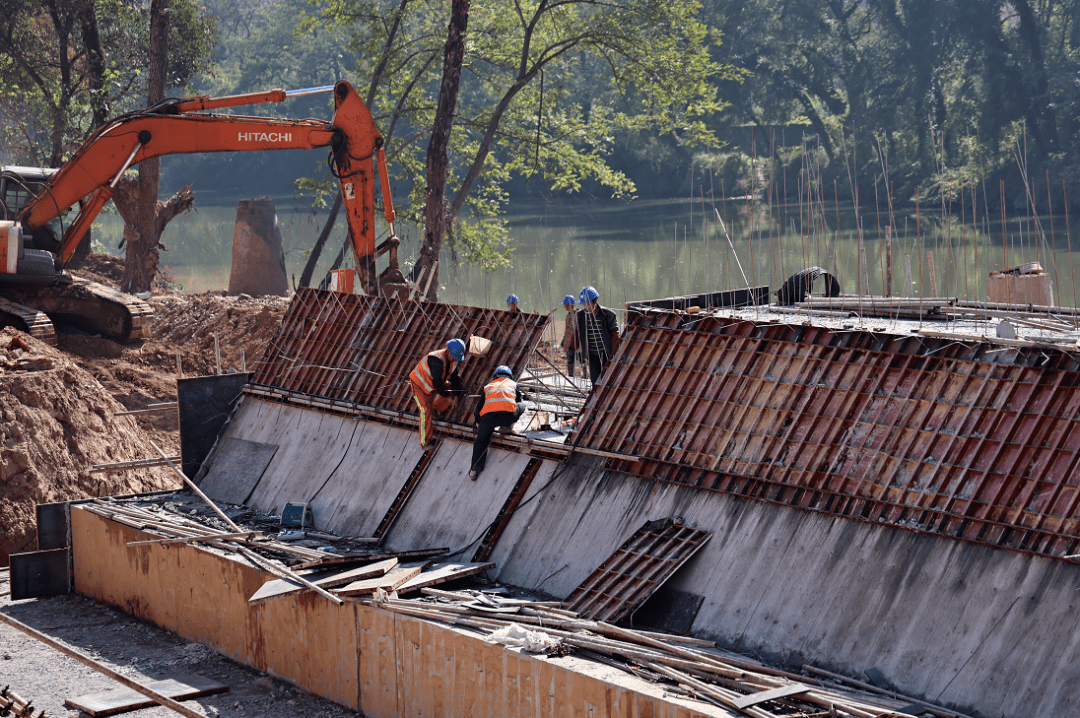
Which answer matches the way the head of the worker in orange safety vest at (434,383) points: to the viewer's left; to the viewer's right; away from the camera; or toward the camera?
to the viewer's right

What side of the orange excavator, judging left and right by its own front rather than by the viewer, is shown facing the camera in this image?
right

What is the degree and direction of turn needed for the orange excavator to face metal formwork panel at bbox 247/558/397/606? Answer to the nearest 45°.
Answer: approximately 90° to its right

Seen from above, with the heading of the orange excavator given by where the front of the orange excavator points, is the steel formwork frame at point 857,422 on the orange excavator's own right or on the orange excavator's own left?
on the orange excavator's own right

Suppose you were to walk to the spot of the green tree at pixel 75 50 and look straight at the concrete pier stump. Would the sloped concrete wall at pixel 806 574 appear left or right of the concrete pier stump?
right

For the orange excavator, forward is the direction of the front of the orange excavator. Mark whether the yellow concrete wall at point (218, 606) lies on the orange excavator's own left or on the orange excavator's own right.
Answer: on the orange excavator's own right

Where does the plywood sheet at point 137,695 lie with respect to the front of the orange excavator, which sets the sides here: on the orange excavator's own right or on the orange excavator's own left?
on the orange excavator's own right

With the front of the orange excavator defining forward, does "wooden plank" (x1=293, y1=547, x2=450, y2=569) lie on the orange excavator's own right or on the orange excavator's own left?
on the orange excavator's own right

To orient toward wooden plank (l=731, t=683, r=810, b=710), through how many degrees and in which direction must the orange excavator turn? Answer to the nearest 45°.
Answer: approximately 90° to its right
